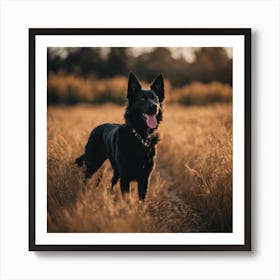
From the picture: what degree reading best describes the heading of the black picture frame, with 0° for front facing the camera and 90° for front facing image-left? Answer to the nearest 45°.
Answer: approximately 0°
